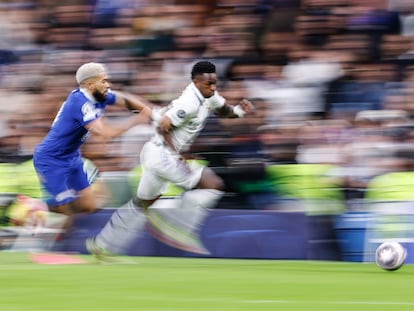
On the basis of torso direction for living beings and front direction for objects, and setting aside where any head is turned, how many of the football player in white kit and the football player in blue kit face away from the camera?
0

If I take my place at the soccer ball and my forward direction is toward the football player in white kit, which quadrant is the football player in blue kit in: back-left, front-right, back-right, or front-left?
front-left

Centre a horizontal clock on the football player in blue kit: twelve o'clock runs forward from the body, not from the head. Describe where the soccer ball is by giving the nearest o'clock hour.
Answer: The soccer ball is roughly at 1 o'clock from the football player in blue kit.

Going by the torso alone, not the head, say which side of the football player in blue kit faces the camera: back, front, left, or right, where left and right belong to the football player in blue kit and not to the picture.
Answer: right

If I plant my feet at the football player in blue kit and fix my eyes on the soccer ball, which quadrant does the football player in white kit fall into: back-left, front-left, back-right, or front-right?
front-left

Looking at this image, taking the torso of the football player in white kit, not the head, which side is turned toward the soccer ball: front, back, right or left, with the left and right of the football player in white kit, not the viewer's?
front

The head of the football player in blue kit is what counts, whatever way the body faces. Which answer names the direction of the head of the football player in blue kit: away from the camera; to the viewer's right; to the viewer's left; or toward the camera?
to the viewer's right

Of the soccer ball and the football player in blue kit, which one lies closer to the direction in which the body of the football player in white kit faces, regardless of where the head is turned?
the soccer ball

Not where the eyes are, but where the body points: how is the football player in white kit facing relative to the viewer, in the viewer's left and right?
facing the viewer and to the right of the viewer
